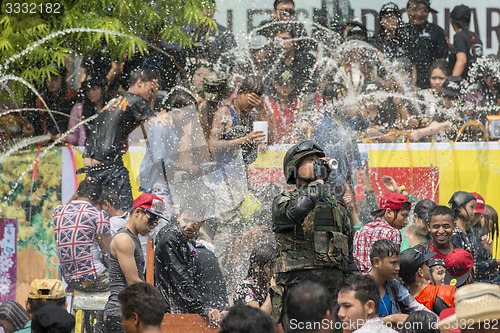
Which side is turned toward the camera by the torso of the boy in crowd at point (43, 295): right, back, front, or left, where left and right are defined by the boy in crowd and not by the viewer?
back

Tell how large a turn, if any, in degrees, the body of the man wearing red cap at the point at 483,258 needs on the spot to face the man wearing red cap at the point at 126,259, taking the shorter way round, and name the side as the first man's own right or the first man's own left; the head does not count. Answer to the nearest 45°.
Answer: approximately 135° to the first man's own right

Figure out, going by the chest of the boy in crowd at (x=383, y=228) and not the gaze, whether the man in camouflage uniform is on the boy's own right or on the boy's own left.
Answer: on the boy's own right

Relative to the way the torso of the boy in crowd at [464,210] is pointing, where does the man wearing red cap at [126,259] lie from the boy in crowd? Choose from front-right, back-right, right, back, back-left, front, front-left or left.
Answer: back-right

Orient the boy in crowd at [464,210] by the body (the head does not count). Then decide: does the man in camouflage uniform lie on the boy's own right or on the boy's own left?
on the boy's own right

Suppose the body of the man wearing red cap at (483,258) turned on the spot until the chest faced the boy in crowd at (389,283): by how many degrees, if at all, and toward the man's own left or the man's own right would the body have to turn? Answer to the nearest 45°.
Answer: approximately 90° to the man's own right

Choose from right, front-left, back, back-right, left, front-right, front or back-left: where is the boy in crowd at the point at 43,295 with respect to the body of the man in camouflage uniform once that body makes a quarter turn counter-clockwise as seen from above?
back-left

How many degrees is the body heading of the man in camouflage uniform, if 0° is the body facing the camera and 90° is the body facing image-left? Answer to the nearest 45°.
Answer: approximately 315°

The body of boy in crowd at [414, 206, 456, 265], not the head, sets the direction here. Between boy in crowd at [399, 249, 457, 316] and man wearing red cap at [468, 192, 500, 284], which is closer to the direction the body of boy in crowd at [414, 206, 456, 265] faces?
the boy in crowd
